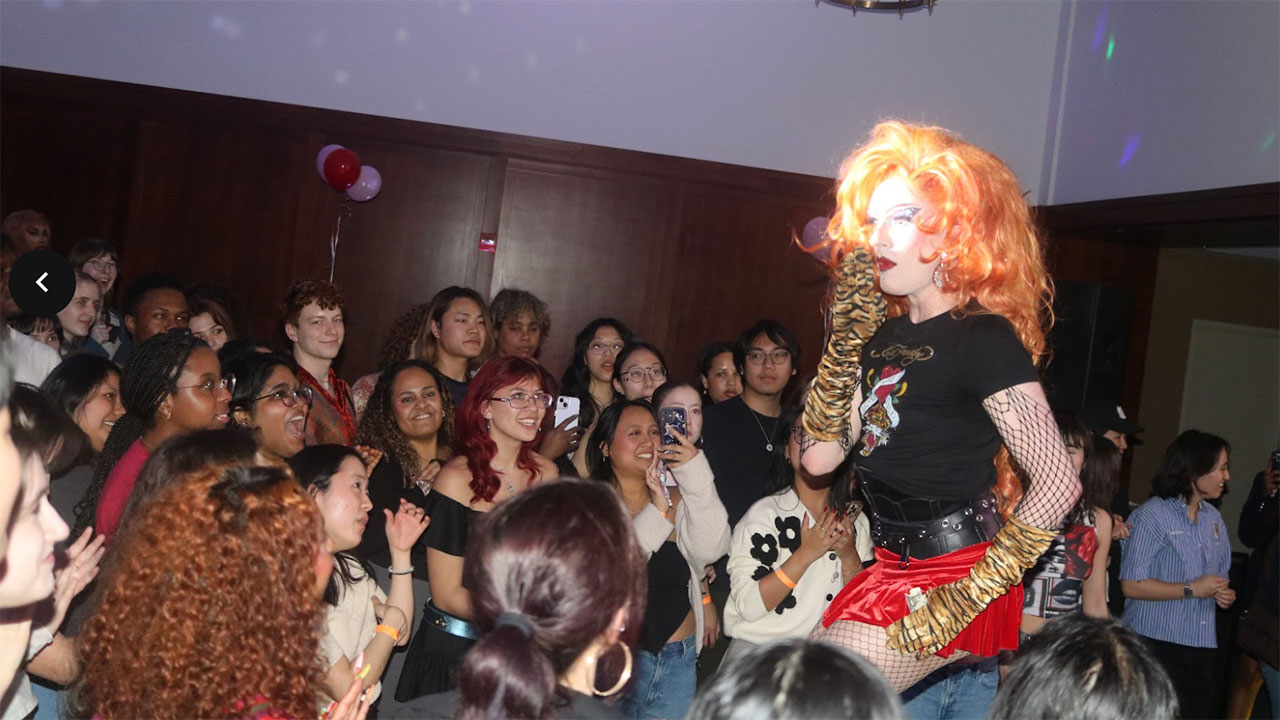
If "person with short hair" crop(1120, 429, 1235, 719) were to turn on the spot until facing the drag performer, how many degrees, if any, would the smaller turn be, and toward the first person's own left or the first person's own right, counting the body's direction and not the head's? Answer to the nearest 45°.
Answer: approximately 45° to the first person's own right

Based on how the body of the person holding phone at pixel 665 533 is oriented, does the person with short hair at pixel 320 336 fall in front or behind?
behind

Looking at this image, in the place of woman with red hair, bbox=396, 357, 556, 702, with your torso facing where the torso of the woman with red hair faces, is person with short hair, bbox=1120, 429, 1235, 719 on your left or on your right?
on your left

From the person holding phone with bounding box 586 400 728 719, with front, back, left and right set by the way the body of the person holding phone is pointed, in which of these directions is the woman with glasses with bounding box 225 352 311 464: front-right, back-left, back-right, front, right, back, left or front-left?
back-right

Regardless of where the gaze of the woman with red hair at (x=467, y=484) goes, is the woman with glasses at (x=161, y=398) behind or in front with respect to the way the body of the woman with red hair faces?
behind

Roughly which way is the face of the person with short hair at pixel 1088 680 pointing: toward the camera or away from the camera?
away from the camera

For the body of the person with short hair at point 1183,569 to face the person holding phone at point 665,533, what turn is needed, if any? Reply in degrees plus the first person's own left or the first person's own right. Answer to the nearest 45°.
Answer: approximately 90° to the first person's own right

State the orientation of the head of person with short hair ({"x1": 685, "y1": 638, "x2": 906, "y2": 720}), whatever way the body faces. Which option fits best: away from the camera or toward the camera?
away from the camera

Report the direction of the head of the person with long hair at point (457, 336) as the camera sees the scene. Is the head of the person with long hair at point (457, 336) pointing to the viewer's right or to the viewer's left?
to the viewer's right

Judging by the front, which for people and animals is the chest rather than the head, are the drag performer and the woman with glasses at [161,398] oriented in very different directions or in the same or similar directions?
very different directions
